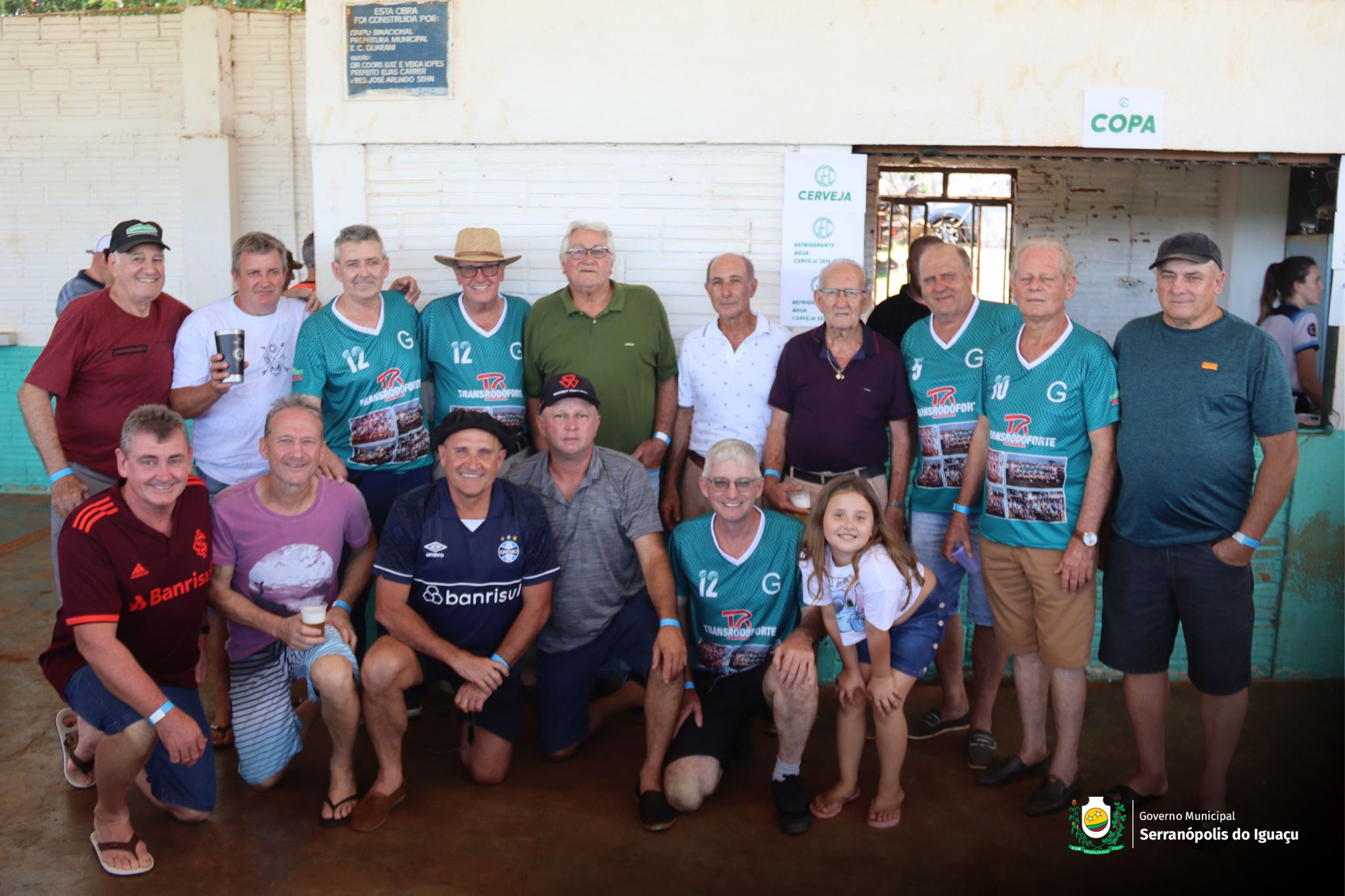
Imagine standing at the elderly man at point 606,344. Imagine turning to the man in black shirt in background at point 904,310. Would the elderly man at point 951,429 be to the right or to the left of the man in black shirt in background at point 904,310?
right

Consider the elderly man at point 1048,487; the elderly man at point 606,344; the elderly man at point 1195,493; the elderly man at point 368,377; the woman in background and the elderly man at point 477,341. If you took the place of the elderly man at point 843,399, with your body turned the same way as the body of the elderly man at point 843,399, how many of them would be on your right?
3

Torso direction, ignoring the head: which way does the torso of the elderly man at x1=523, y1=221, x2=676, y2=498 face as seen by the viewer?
toward the camera

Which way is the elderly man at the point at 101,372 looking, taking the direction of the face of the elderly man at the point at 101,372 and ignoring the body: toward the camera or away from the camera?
toward the camera

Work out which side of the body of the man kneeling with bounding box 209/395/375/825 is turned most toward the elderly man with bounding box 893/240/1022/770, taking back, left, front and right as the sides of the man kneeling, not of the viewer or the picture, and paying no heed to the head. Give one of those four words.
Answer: left

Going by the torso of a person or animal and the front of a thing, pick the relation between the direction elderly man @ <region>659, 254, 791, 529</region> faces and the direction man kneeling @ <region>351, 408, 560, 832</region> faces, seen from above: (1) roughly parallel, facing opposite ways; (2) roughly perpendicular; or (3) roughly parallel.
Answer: roughly parallel

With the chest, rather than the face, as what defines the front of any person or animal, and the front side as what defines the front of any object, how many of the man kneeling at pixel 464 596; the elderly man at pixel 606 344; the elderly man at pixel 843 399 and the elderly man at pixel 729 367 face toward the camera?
4

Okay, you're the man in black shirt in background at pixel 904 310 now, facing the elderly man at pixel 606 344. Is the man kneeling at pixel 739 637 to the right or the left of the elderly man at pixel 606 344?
left

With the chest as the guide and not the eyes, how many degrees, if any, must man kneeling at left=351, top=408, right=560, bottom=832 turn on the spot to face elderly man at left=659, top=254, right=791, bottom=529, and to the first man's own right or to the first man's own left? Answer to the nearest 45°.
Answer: approximately 135° to the first man's own left

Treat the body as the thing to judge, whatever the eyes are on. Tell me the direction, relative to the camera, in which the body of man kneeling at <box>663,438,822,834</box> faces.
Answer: toward the camera

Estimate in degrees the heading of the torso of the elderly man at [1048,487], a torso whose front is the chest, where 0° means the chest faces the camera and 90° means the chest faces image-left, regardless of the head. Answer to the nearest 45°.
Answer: approximately 45°

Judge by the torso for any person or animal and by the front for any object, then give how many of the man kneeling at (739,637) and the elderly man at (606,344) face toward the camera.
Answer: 2

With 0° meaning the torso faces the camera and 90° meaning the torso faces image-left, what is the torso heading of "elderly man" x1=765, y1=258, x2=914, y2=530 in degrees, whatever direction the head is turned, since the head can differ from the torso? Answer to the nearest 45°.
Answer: approximately 0°

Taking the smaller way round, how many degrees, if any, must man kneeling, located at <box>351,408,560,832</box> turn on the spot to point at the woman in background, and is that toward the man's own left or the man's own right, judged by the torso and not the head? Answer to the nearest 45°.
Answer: approximately 90° to the man's own left

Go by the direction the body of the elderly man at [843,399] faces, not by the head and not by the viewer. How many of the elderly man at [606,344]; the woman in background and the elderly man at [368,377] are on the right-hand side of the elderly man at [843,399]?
2

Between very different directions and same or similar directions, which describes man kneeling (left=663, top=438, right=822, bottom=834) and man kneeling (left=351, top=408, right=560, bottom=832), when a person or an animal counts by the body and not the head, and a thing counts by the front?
same or similar directions

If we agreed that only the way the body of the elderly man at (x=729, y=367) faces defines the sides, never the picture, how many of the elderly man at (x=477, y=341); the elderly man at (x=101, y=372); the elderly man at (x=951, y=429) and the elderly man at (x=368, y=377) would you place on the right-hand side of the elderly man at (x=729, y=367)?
3

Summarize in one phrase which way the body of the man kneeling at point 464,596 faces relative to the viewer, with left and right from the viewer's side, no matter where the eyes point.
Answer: facing the viewer
